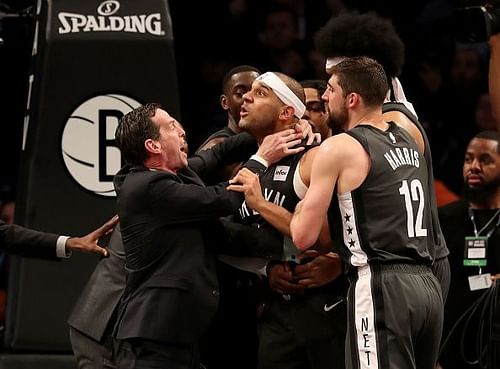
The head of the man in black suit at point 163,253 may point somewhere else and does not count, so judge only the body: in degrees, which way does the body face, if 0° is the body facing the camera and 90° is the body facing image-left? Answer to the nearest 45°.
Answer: approximately 270°

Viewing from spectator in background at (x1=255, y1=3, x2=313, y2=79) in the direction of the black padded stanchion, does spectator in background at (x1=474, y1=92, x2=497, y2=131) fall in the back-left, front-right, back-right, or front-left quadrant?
back-left

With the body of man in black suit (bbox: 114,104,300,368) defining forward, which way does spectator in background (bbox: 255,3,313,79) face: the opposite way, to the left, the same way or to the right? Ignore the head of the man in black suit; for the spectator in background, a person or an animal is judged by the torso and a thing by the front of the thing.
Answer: to the right

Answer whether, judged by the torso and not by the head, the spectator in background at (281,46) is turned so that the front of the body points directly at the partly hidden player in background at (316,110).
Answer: yes

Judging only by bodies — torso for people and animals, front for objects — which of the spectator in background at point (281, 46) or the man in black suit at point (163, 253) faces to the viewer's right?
the man in black suit

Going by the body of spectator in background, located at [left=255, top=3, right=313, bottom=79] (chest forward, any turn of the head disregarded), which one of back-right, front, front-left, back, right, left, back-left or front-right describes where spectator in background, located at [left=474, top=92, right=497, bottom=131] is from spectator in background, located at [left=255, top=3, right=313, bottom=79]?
left

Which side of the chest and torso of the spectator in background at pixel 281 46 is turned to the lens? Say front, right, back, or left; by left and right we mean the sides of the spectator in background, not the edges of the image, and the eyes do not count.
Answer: front

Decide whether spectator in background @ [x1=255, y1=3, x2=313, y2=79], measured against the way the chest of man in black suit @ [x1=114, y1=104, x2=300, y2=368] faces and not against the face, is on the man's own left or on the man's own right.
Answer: on the man's own left

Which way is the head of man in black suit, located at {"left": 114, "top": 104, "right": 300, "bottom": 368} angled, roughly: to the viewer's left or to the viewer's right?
to the viewer's right

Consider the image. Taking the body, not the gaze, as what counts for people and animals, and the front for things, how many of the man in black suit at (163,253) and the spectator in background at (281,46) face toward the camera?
1
